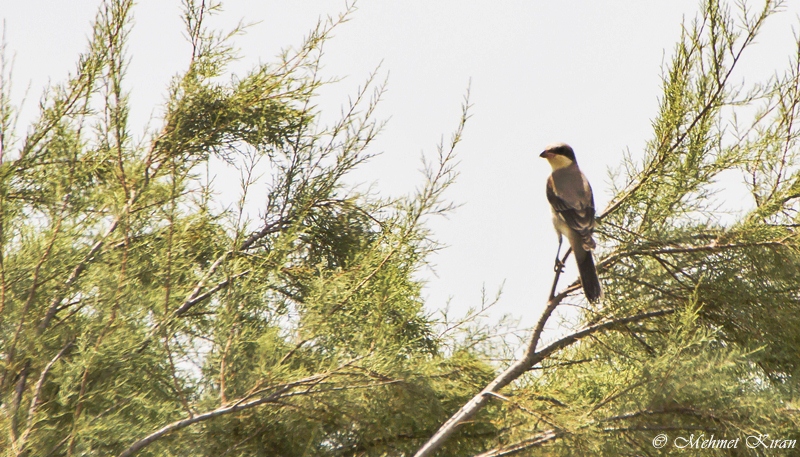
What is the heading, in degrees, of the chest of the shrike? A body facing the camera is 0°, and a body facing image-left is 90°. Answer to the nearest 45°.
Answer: approximately 135°

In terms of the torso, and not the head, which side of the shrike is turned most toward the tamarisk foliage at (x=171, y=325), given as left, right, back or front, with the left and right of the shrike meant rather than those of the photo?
left
